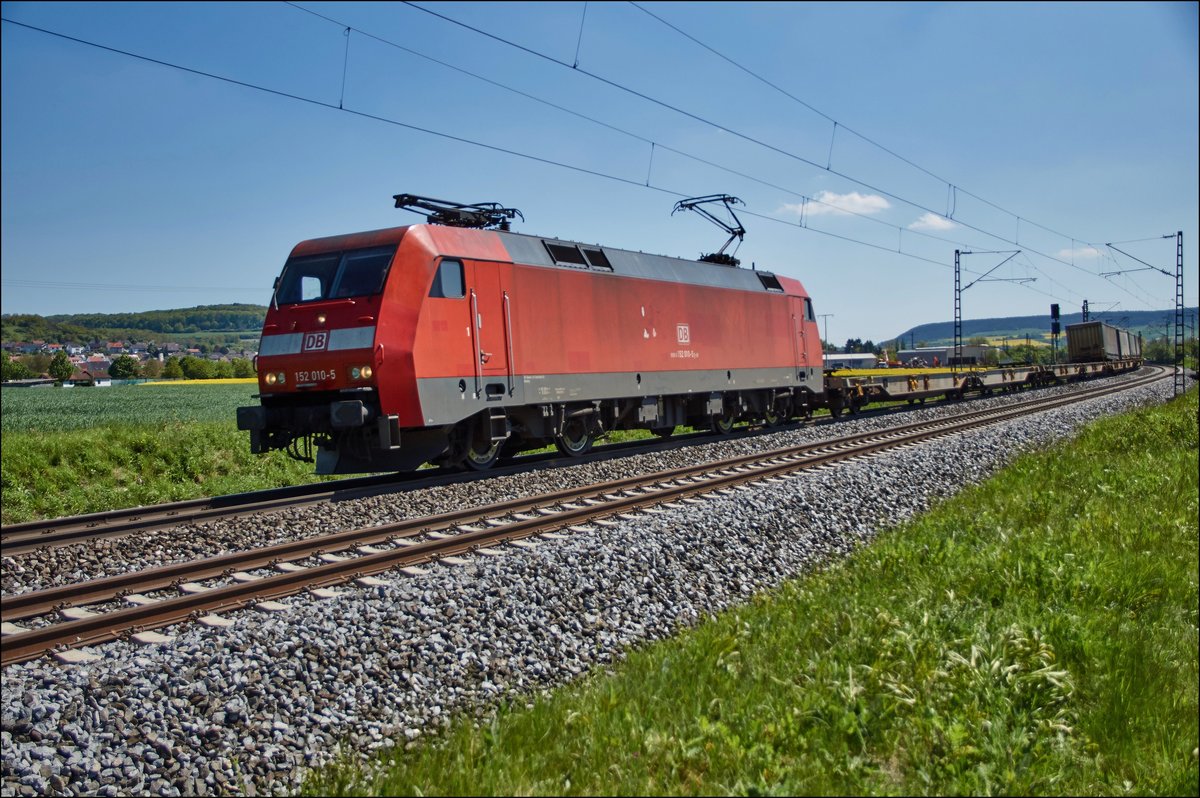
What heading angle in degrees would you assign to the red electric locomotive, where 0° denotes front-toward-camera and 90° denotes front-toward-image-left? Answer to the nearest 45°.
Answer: approximately 45°

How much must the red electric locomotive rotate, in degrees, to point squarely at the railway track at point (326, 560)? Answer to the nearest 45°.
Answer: approximately 45° to its left
